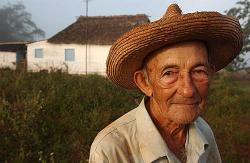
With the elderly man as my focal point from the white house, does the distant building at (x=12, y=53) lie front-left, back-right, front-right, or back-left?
back-right

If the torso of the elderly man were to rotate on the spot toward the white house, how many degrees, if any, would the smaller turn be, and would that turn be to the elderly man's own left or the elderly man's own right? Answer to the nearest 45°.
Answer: approximately 135° to the elderly man's own left

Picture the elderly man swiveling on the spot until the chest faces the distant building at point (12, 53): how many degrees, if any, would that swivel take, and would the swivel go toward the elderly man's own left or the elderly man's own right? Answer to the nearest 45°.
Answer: approximately 180°

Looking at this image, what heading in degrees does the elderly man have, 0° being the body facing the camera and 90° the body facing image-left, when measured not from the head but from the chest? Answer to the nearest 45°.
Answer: approximately 315°
